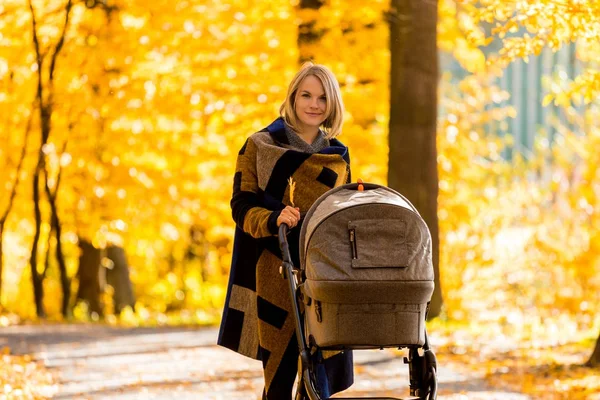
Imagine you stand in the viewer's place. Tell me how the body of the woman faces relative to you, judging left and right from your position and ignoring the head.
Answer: facing the viewer and to the right of the viewer

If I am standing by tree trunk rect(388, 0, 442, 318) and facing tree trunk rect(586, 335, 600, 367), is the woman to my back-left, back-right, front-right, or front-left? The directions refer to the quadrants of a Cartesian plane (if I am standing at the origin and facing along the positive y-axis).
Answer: front-right

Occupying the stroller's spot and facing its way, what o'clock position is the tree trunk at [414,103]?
The tree trunk is roughly at 6 o'clock from the stroller.

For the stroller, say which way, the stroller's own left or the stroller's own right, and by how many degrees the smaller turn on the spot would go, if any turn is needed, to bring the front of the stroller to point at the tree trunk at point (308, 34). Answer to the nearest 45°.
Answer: approximately 180°

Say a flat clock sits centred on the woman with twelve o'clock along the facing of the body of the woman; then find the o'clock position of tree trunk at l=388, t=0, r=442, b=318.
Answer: The tree trunk is roughly at 8 o'clock from the woman.

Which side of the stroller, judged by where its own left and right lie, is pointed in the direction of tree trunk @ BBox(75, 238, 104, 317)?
back

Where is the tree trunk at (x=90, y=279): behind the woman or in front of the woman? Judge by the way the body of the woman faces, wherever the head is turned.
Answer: behind

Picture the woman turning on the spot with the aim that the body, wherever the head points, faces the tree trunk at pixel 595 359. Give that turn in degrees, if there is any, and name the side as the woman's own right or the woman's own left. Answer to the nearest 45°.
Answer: approximately 90° to the woman's own left
